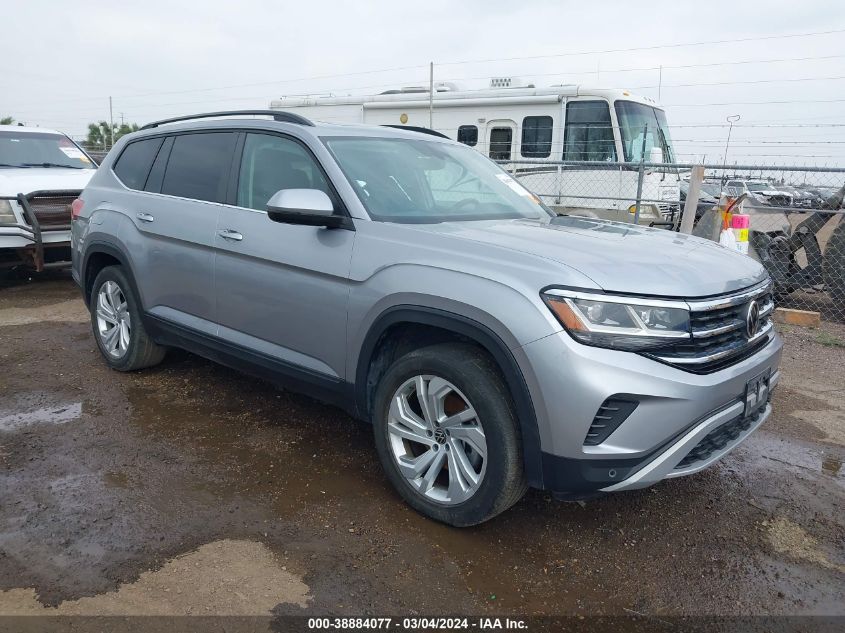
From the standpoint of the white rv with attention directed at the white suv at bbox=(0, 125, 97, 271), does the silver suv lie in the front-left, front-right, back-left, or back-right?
front-left

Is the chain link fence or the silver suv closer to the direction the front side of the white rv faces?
the chain link fence

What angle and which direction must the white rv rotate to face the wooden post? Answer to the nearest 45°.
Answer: approximately 45° to its right

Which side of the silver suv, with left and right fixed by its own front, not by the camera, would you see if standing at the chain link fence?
left

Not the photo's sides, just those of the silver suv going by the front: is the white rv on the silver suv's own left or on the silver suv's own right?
on the silver suv's own left

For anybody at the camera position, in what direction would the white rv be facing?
facing the viewer and to the right of the viewer

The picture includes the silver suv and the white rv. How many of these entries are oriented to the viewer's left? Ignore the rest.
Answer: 0

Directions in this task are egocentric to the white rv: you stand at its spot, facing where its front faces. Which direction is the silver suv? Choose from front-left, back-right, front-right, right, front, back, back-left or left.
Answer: front-right

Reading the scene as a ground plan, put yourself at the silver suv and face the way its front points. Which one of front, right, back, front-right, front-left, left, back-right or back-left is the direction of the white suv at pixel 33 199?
back
